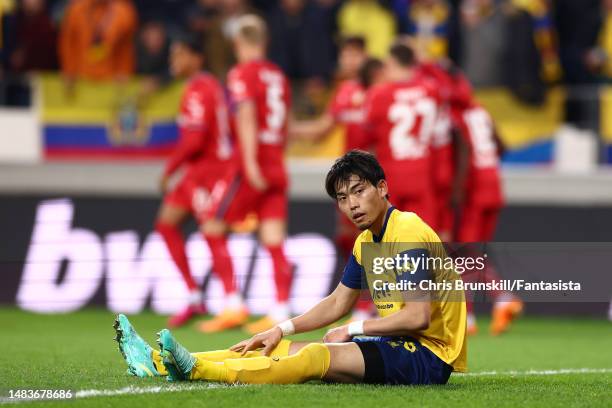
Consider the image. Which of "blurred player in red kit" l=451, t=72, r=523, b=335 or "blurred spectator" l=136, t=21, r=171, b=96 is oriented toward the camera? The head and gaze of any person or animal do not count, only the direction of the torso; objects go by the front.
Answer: the blurred spectator

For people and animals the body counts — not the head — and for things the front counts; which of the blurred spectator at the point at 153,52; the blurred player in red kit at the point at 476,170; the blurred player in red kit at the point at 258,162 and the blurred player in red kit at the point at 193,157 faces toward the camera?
the blurred spectator

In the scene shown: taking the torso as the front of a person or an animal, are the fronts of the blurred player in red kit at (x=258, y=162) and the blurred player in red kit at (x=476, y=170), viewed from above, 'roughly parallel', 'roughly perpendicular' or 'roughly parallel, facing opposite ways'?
roughly parallel

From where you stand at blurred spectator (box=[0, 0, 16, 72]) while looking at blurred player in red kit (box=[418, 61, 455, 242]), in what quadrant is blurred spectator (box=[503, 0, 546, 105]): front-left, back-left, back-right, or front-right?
front-left

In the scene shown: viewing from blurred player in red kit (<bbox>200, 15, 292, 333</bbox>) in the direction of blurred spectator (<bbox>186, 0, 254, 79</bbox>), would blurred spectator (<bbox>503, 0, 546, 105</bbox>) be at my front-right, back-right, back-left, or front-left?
front-right

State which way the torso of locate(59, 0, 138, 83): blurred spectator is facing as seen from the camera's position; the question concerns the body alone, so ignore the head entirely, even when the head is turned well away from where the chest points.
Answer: toward the camera

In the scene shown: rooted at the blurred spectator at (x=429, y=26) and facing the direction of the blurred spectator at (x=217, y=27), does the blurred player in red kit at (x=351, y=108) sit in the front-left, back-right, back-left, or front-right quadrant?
front-left

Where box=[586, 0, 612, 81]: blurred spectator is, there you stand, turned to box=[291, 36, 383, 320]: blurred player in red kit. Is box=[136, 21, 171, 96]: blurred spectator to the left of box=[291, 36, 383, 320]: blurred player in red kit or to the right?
right

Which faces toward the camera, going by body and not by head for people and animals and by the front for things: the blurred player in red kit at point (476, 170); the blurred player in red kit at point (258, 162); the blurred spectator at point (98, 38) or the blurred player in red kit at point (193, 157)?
the blurred spectator

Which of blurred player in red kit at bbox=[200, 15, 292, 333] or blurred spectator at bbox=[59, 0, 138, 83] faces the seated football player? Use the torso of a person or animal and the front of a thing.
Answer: the blurred spectator

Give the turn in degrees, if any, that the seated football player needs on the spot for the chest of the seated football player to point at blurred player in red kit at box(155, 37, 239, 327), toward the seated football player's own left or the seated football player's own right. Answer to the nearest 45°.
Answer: approximately 90° to the seated football player's own right

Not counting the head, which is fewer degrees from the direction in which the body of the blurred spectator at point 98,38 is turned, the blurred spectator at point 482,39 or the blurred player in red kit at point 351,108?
the blurred player in red kit

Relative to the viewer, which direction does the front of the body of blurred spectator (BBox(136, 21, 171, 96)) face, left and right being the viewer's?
facing the viewer
